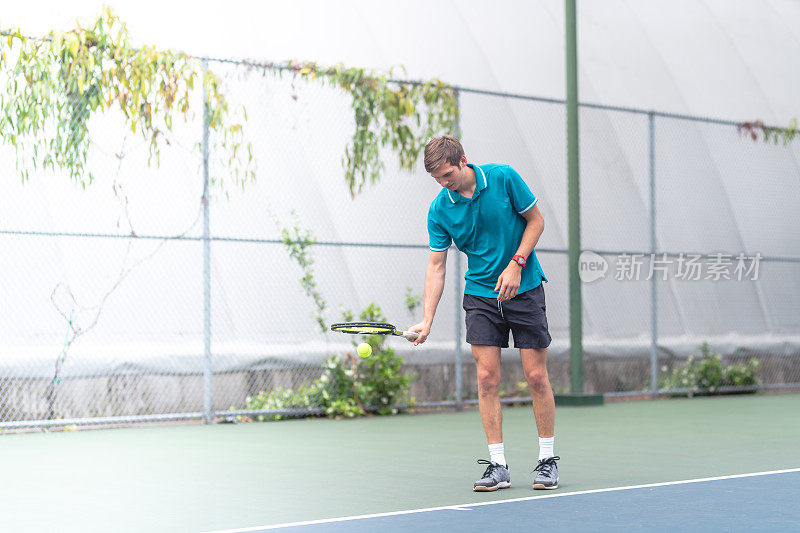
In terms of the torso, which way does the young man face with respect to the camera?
toward the camera

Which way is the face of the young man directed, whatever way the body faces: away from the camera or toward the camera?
toward the camera

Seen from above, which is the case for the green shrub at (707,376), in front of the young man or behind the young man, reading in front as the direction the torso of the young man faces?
behind
